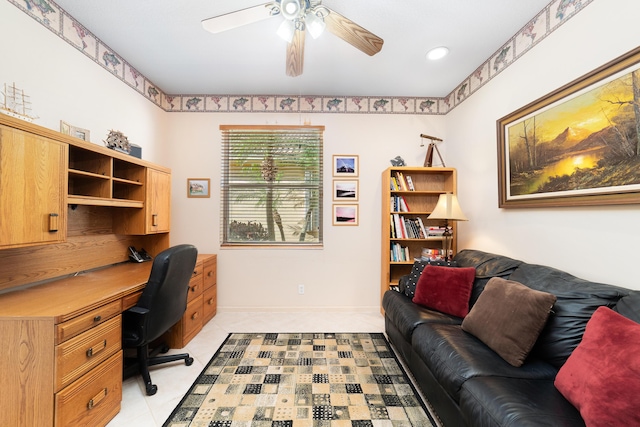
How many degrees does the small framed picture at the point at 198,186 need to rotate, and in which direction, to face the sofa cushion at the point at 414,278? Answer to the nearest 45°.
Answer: approximately 45° to its left

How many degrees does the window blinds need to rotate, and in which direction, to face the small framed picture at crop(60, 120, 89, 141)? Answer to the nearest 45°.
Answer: approximately 45° to its right

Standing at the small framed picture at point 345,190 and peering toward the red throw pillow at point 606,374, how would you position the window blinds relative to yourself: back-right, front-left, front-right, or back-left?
back-right

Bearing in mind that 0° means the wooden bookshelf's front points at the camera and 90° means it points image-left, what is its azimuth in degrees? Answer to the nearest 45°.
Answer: approximately 0°

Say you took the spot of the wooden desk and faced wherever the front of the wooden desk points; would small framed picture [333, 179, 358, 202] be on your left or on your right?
on your left

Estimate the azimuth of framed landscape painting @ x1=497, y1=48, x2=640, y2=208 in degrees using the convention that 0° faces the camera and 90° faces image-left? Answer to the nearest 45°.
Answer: approximately 45°

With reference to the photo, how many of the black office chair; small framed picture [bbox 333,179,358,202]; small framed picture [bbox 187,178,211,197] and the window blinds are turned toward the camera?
3

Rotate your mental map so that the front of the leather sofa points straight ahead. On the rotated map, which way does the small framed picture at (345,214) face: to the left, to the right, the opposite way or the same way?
to the left

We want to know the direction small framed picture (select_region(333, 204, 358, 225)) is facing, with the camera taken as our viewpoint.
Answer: facing the viewer

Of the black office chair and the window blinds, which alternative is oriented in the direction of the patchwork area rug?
the window blinds

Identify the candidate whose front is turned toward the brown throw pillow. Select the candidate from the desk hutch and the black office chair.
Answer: the desk hutch

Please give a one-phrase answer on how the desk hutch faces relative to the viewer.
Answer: facing the viewer and to the right of the viewer

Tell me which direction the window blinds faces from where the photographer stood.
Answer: facing the viewer

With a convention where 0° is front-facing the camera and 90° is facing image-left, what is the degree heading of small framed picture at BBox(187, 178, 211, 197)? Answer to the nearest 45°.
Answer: approximately 0°

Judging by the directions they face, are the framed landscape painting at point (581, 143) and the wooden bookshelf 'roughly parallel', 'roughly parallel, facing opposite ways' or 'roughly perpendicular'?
roughly perpendicular
